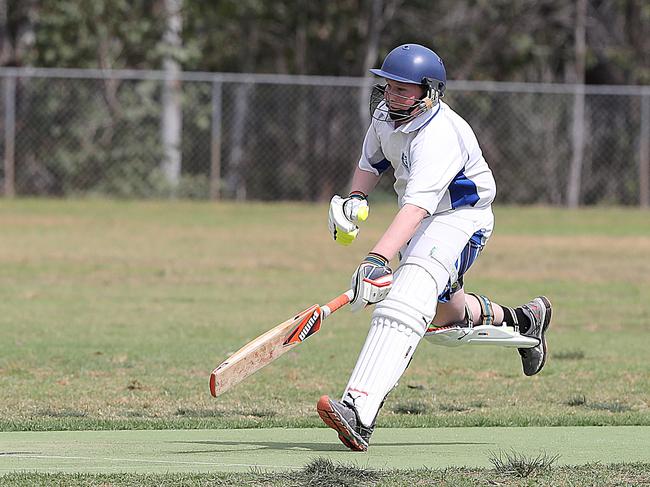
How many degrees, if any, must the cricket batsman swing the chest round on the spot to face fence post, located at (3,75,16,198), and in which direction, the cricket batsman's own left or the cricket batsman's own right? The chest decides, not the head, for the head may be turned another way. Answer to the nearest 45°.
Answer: approximately 90° to the cricket batsman's own right

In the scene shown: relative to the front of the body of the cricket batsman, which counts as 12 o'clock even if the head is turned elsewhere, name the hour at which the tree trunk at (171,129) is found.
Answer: The tree trunk is roughly at 4 o'clock from the cricket batsman.

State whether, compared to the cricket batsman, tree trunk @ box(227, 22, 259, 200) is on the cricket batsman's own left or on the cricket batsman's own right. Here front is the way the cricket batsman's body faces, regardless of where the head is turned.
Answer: on the cricket batsman's own right

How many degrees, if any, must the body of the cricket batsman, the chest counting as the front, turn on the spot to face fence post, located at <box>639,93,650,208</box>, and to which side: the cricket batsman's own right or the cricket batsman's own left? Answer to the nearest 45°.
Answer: approximately 135° to the cricket batsman's own right

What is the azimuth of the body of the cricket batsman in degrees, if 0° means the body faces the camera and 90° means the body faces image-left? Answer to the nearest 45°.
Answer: approximately 45°

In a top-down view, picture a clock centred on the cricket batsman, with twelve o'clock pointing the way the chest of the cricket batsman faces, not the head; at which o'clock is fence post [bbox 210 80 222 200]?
The fence post is roughly at 4 o'clock from the cricket batsman.

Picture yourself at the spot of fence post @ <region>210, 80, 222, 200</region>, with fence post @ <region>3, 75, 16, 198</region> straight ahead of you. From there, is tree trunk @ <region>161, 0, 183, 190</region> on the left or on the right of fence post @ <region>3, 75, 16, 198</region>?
right

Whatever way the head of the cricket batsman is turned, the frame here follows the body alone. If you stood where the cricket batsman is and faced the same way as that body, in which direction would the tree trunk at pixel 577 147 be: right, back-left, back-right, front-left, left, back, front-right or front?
back-right
